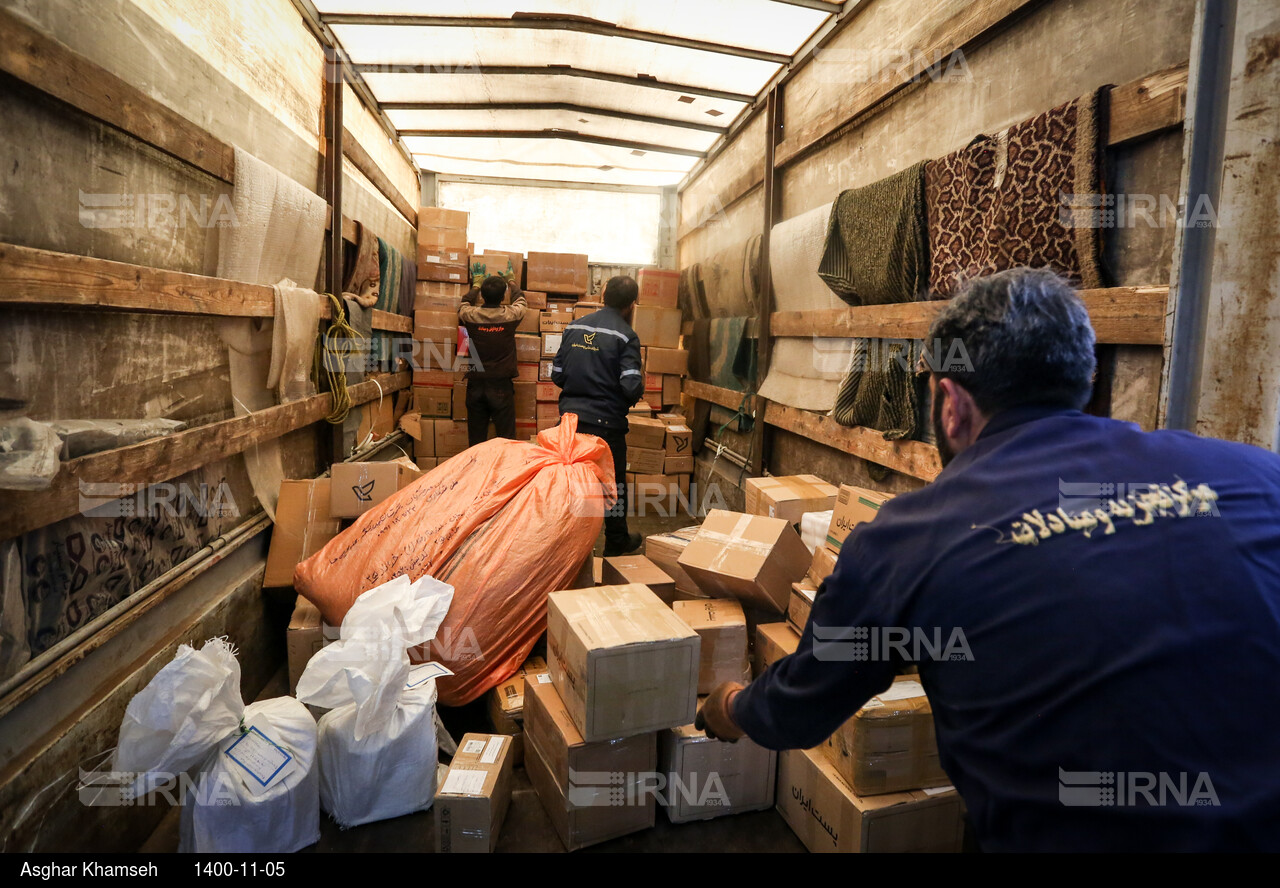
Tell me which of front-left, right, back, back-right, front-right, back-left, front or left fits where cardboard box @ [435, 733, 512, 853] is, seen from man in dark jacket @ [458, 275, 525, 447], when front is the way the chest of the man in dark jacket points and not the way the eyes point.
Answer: back

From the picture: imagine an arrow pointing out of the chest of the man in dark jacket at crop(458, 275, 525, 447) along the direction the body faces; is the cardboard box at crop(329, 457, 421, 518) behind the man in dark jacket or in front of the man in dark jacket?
behind

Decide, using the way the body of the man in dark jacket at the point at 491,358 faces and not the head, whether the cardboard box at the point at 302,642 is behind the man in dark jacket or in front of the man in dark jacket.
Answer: behind

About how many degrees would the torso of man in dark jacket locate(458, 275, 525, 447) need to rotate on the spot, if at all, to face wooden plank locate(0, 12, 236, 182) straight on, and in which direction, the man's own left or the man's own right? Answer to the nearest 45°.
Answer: approximately 180°

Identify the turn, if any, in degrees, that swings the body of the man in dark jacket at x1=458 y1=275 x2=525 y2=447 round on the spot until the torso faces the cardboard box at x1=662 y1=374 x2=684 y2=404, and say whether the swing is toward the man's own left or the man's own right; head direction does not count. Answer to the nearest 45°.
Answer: approximately 90° to the man's own right

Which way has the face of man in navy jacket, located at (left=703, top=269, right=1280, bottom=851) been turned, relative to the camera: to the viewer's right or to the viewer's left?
to the viewer's left

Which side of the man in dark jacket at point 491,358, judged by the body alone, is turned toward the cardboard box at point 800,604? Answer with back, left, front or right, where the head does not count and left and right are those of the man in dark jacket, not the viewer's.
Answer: back

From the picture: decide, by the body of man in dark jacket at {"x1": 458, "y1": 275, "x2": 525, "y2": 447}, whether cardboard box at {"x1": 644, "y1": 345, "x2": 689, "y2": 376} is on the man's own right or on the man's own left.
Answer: on the man's own right

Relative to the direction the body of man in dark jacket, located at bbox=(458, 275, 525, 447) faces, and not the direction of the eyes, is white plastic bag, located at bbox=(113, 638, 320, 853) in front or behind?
behind

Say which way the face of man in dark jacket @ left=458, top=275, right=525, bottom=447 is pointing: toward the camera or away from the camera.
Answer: away from the camera

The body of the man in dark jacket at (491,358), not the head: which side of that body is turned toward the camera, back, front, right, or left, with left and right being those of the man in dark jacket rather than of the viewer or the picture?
back
